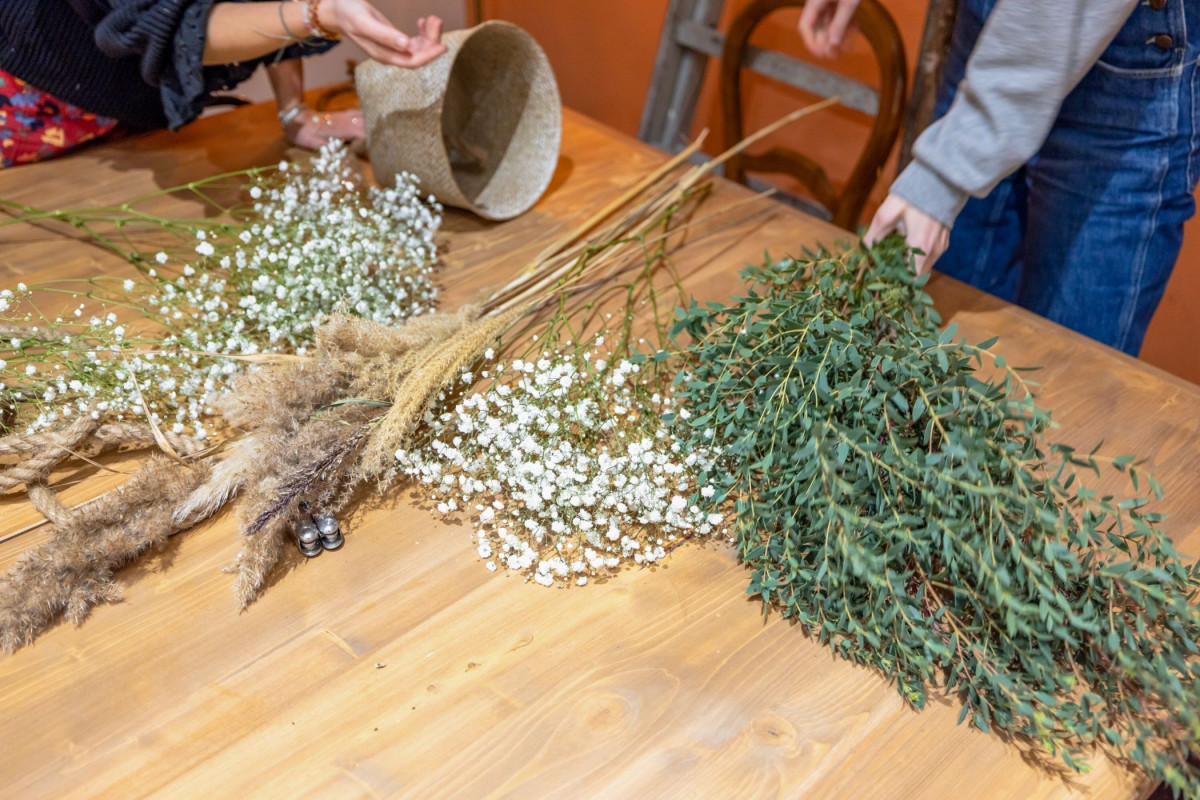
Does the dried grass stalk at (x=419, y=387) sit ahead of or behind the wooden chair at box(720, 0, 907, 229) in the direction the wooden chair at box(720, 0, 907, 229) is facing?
ahead

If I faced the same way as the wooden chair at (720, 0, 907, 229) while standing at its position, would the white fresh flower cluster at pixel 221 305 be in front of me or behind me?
in front

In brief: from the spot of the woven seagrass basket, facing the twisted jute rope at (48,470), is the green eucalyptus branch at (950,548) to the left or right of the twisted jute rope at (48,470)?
left

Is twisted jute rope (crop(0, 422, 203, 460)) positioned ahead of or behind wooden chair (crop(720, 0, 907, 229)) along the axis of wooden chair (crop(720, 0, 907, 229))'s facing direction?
ahead

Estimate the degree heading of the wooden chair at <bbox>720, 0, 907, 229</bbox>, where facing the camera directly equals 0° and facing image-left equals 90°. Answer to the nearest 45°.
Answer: approximately 45°
